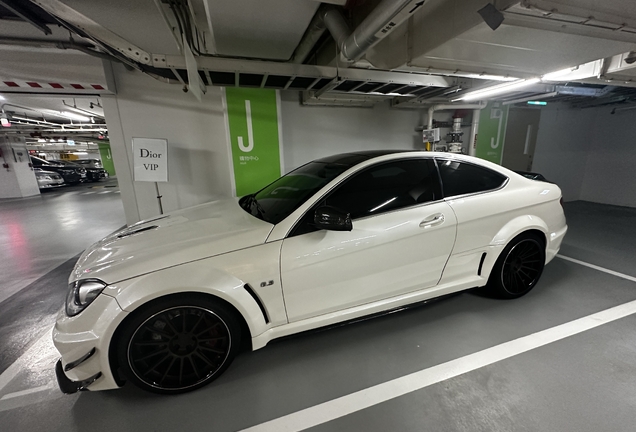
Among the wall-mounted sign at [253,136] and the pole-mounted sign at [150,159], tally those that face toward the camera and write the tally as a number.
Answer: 2

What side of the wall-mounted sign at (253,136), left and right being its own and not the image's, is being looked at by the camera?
front

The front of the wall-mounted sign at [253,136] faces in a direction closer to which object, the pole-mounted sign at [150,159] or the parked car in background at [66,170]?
the pole-mounted sign

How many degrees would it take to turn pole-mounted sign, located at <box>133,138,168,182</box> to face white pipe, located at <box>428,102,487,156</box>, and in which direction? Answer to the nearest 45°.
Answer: approximately 90° to its left

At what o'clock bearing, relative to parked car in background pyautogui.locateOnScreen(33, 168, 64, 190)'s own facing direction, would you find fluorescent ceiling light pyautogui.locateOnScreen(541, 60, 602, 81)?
The fluorescent ceiling light is roughly at 1 o'clock from the parked car in background.

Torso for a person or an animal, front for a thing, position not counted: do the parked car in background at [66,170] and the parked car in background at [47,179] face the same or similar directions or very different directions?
same or similar directions

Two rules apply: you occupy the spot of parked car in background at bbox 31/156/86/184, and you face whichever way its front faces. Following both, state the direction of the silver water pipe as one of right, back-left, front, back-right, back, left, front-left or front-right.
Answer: front-right

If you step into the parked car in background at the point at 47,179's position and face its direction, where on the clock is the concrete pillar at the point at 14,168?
The concrete pillar is roughly at 2 o'clock from the parked car in background.

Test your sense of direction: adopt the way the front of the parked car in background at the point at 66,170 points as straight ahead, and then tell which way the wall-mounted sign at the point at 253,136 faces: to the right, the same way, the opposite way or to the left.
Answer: to the right

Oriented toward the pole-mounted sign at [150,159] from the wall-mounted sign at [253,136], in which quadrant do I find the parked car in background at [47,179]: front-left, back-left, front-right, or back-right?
front-right

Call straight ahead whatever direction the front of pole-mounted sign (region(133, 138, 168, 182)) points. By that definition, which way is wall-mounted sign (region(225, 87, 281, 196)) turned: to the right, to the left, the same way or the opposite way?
the same way
